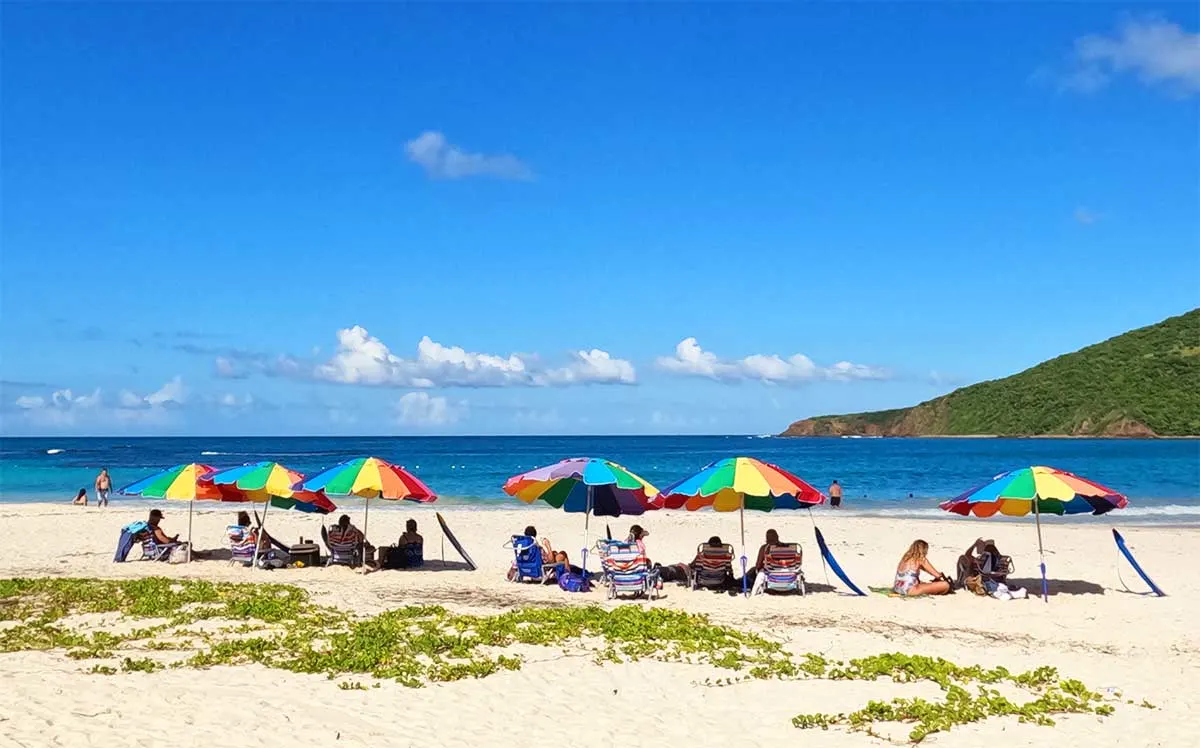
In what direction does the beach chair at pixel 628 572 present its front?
away from the camera

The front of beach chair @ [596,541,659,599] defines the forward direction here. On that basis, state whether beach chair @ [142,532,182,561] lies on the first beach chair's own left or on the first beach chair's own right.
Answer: on the first beach chair's own left

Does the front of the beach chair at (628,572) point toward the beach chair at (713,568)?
no

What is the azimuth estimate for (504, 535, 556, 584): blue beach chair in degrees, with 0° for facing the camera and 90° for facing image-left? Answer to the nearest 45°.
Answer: approximately 225°

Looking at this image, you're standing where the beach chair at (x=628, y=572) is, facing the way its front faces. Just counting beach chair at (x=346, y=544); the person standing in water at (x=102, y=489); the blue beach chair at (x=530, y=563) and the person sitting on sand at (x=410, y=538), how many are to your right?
0

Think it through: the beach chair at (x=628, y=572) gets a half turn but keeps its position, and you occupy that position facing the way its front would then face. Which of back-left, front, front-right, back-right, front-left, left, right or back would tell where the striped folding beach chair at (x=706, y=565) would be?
back-left

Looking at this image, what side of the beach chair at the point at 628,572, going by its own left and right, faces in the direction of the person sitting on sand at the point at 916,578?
right

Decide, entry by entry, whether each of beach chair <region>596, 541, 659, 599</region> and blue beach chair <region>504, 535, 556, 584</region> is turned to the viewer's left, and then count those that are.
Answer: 0

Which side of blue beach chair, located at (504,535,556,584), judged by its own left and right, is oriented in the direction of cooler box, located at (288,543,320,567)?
left

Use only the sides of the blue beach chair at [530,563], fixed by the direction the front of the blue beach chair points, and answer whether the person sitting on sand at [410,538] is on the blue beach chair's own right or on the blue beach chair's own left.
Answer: on the blue beach chair's own left
